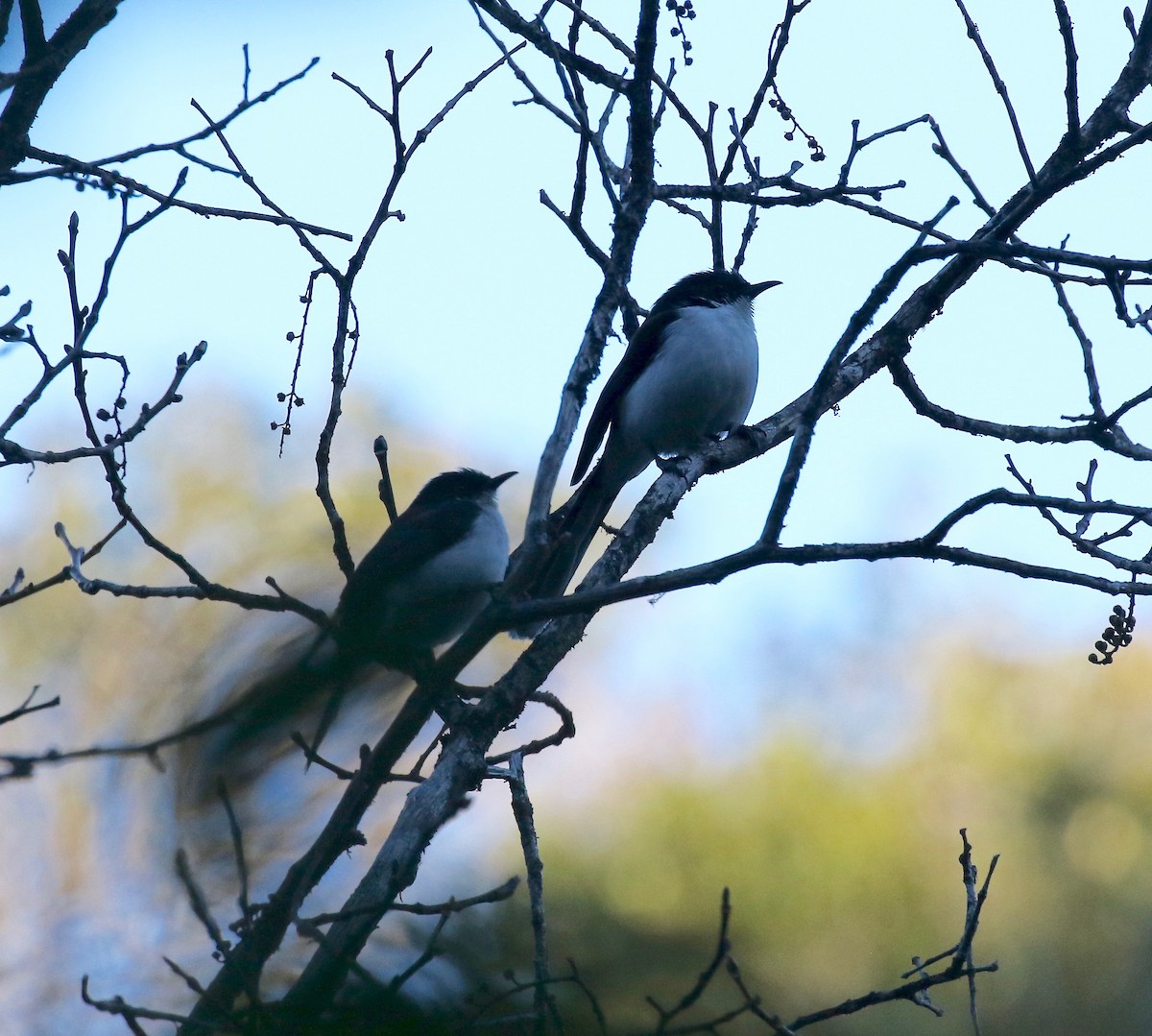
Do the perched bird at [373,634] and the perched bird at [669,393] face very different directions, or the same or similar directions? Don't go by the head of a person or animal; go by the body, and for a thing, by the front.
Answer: same or similar directions

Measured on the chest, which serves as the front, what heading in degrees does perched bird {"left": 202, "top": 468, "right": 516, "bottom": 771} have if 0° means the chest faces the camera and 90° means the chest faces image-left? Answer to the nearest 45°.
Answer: approximately 270°

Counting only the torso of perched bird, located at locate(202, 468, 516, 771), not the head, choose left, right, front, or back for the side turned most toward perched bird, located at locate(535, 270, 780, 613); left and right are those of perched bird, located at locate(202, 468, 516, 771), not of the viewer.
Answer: front

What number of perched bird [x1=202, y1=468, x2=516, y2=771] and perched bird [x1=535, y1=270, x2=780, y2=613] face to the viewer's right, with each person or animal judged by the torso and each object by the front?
2

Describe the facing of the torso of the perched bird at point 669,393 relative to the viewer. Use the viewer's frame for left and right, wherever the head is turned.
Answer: facing to the right of the viewer

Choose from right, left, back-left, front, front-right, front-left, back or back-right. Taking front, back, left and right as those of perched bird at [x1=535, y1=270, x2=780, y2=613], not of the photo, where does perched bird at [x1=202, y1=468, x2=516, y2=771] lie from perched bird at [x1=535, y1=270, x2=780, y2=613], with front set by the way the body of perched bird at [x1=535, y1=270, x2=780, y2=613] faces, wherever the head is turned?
right
